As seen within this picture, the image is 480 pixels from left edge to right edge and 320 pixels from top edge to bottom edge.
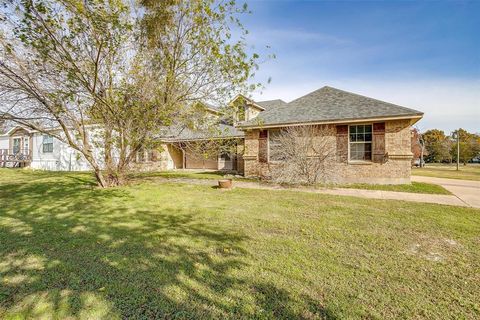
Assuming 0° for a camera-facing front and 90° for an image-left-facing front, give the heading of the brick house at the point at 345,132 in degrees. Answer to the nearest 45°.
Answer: approximately 0°
